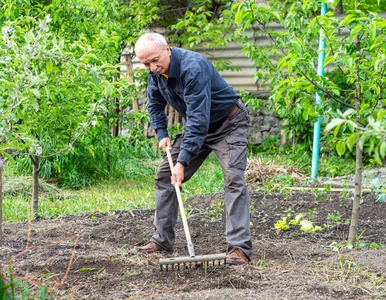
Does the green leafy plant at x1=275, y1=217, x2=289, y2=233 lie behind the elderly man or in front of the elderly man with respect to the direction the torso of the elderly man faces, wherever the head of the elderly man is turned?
behind

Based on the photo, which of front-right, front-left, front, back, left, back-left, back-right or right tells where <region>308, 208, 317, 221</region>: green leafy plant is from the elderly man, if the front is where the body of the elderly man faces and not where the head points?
back

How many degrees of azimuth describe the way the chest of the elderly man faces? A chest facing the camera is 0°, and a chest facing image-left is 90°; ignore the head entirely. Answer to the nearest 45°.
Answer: approximately 45°

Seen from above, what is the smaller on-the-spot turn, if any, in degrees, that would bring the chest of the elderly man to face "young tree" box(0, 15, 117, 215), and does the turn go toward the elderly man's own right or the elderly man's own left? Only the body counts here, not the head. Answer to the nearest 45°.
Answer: approximately 90° to the elderly man's own right

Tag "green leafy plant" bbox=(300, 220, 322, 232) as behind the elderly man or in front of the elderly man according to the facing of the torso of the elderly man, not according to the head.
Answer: behind
